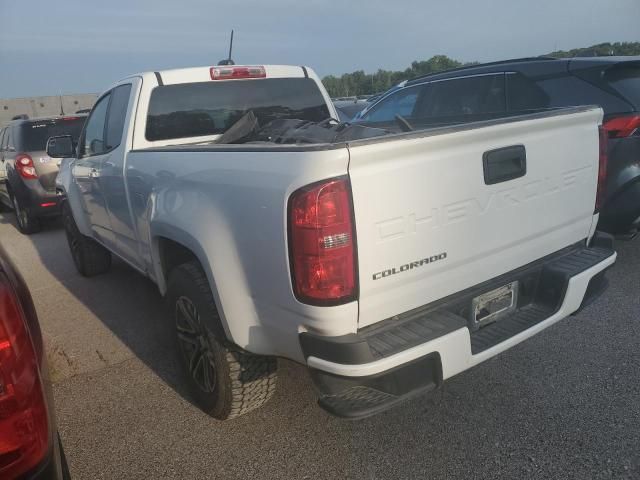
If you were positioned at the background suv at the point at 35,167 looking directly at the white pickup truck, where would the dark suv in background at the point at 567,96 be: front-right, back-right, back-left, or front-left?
front-left

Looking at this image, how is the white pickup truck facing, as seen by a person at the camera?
facing away from the viewer and to the left of the viewer

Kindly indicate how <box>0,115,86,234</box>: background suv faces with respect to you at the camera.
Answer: facing away from the viewer and to the left of the viewer

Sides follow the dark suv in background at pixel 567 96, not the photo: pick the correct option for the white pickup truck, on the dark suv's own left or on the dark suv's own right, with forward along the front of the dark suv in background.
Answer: on the dark suv's own left

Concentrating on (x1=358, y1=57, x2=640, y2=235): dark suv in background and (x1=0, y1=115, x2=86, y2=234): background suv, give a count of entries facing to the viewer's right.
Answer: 0

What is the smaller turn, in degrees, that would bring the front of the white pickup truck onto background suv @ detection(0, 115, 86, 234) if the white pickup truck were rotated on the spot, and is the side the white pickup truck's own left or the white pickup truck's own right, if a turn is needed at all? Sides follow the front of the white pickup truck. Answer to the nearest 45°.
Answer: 0° — it already faces it

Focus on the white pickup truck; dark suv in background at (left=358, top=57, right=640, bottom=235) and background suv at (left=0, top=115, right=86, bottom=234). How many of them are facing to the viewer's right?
0

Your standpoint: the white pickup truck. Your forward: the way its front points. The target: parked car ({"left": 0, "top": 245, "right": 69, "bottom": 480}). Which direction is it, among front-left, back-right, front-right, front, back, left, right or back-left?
left

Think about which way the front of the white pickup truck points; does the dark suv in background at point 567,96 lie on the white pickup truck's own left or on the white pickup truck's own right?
on the white pickup truck's own right

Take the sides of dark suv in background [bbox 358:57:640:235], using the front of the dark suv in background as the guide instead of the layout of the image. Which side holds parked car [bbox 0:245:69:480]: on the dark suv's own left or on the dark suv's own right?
on the dark suv's own left

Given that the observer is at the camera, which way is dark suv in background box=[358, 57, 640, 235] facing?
facing away from the viewer and to the left of the viewer

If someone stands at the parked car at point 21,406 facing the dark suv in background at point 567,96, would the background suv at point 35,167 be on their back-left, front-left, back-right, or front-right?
front-left
